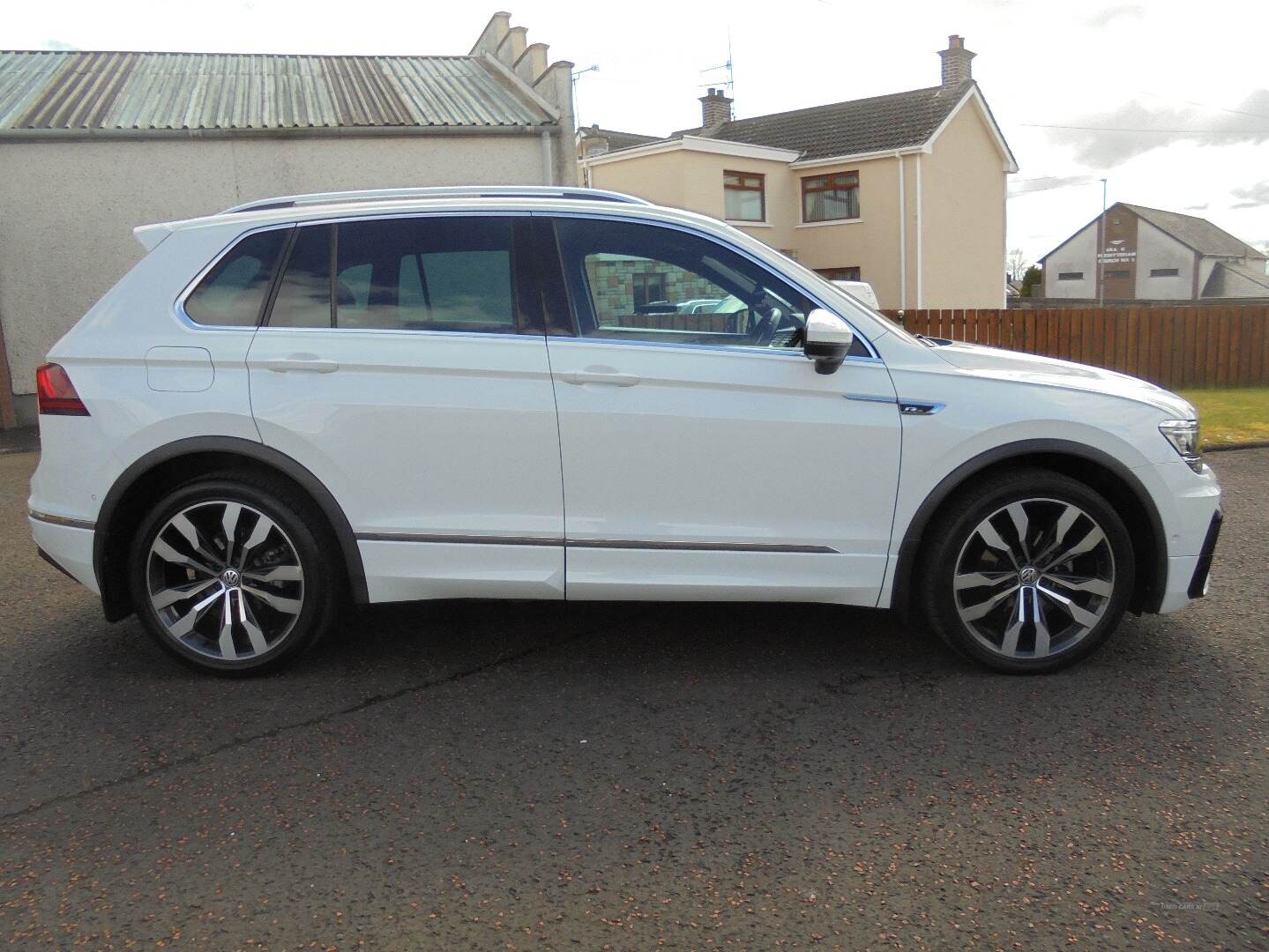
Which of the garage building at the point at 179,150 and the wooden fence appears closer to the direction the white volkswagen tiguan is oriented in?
the wooden fence

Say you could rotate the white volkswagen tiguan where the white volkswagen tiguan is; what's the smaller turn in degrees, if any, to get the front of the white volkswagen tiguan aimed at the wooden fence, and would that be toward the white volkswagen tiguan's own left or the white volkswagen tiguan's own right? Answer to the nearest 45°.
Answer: approximately 45° to the white volkswagen tiguan's own left

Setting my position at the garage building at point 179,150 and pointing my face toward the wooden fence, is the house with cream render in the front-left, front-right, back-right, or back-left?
front-left

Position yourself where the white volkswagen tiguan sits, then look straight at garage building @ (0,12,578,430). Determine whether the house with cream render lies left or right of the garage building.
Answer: right

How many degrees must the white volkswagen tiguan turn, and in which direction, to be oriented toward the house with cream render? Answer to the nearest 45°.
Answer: approximately 90° to its left

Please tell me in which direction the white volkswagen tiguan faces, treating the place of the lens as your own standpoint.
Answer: facing to the right of the viewer

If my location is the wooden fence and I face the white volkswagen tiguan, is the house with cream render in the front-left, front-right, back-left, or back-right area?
back-right

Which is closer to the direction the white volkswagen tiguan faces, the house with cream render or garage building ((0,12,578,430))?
the house with cream render

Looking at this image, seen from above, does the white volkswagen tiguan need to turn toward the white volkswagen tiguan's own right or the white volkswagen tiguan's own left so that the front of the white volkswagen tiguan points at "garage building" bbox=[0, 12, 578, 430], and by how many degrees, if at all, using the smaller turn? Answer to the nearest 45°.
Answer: approximately 135° to the white volkswagen tiguan's own left
